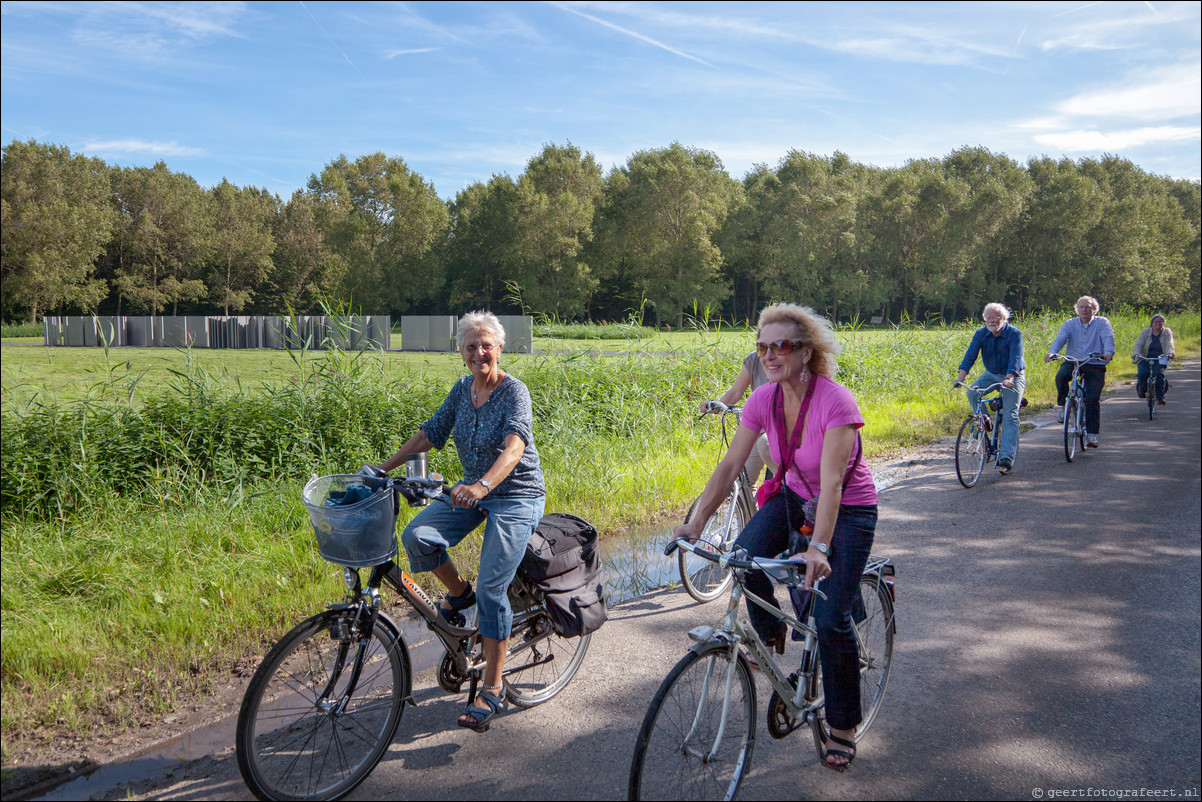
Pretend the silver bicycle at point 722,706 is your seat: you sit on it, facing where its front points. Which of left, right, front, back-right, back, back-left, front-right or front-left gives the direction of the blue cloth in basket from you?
front-right

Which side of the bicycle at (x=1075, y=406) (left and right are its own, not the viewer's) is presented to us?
front

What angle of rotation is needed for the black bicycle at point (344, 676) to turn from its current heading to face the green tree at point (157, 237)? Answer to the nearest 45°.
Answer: approximately 135° to its right

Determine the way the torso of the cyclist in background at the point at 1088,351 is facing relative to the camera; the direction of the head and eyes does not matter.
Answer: toward the camera

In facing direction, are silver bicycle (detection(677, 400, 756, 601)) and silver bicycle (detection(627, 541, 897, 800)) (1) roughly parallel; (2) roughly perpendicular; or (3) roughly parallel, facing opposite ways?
roughly parallel

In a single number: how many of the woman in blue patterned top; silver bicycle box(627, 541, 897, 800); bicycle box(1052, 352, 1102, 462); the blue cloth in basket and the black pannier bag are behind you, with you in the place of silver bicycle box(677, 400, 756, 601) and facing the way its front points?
1

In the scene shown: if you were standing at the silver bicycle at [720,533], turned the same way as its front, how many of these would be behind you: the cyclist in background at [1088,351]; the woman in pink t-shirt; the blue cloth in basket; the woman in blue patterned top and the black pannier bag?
1

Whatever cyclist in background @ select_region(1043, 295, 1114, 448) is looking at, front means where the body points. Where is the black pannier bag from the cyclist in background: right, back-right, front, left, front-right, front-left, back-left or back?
front

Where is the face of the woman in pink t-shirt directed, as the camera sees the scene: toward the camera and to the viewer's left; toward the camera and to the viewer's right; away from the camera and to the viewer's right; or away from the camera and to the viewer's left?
toward the camera and to the viewer's left

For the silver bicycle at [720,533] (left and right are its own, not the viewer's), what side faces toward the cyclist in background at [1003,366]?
back

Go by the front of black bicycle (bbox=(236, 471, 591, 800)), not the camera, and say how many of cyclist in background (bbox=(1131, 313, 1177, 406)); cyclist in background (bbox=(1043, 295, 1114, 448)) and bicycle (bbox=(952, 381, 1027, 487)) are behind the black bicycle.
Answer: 3

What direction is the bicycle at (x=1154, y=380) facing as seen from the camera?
toward the camera
